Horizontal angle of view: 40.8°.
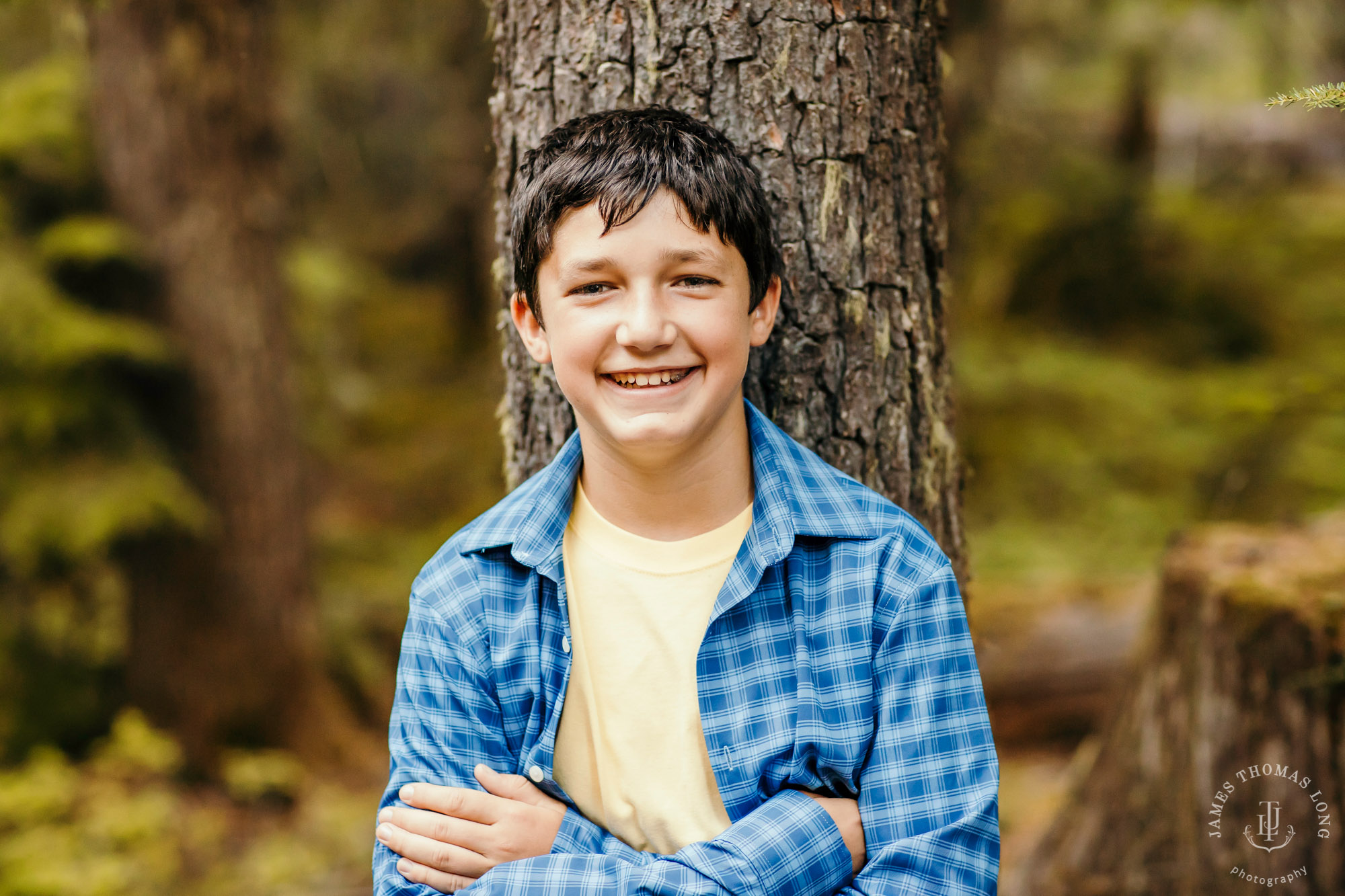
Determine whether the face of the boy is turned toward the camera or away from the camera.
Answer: toward the camera

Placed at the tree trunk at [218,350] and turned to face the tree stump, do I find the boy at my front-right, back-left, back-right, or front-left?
front-right

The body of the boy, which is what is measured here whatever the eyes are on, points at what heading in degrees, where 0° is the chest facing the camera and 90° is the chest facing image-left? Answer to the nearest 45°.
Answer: approximately 0°
